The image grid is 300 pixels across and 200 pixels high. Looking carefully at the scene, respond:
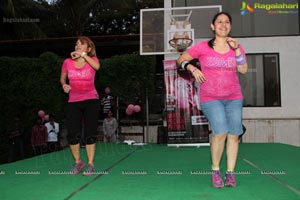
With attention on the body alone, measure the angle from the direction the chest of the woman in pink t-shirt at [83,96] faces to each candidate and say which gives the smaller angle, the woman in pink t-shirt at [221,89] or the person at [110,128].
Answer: the woman in pink t-shirt

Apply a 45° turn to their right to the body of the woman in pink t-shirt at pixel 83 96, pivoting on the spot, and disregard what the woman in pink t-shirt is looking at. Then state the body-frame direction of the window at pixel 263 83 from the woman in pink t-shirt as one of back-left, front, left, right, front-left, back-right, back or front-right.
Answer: back

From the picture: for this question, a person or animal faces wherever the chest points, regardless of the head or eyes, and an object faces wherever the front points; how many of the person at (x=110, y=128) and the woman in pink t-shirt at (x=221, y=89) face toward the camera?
2

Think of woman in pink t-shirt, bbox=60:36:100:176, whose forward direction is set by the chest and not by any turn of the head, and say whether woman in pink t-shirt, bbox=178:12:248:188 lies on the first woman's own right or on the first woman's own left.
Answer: on the first woman's own left

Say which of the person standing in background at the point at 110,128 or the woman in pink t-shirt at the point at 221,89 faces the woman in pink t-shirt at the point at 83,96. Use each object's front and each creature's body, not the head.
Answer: the person standing in background

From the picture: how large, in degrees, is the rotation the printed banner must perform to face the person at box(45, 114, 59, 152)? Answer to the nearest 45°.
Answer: approximately 90° to its right

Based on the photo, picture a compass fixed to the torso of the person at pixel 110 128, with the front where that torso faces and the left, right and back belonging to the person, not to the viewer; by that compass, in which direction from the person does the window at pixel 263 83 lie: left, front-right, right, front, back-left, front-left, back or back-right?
left

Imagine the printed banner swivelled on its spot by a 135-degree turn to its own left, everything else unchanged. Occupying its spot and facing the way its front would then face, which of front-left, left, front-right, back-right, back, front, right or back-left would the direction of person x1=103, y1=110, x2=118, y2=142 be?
left

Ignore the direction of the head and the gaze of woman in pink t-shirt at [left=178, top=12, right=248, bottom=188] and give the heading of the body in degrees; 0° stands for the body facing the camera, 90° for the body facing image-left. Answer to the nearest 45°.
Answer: approximately 0°

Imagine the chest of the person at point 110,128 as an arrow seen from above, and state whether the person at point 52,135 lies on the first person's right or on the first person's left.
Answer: on the first person's right
